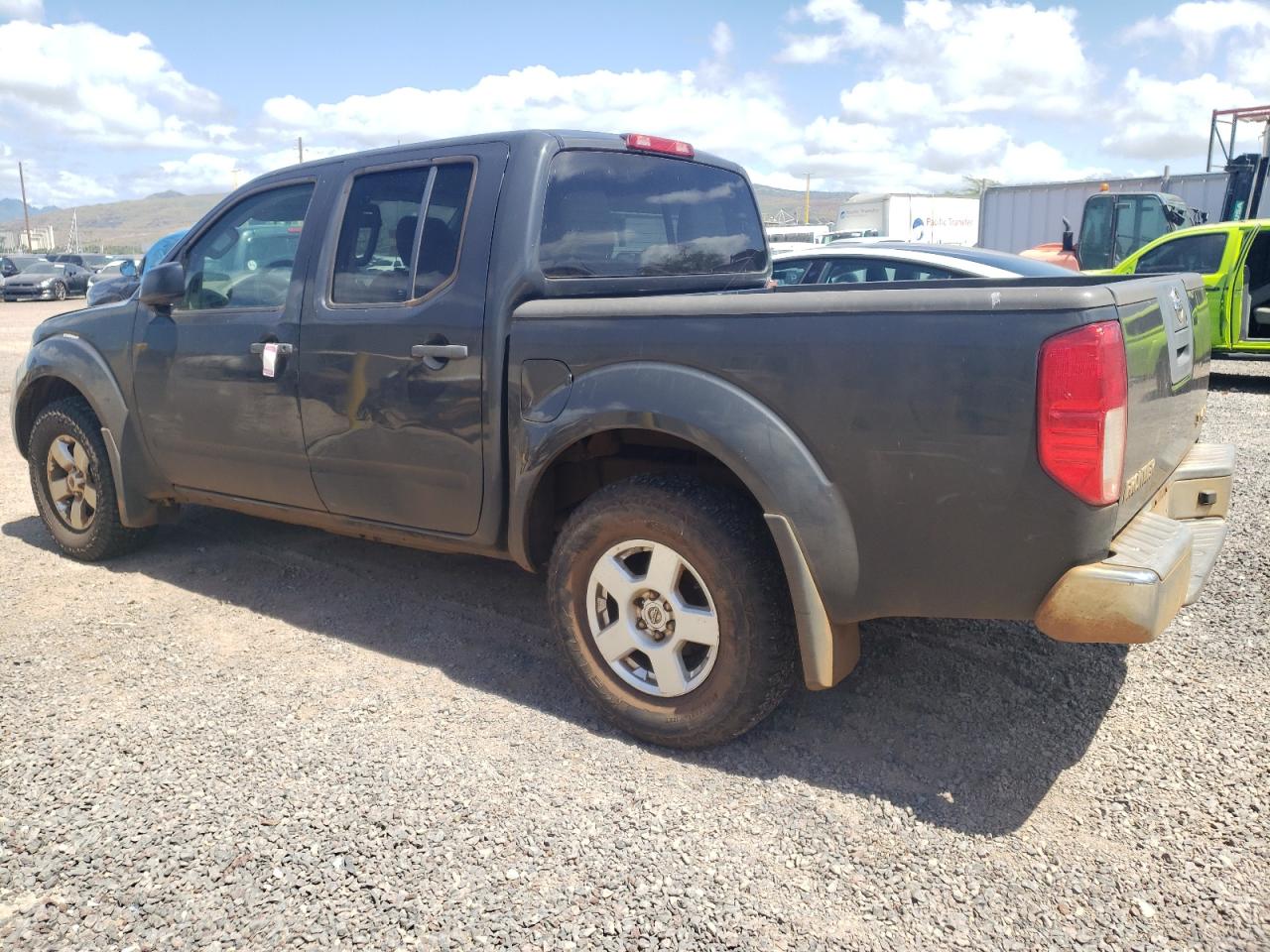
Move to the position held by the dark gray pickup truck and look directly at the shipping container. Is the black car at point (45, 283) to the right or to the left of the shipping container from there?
left

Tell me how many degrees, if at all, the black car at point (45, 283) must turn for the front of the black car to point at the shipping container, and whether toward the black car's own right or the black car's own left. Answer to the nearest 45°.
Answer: approximately 90° to the black car's own left

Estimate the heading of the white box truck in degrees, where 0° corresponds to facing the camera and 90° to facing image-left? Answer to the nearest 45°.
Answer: approximately 45°

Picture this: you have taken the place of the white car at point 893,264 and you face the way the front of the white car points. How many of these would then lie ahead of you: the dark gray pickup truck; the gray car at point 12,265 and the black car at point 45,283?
2

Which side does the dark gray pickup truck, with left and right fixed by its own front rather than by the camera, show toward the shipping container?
right

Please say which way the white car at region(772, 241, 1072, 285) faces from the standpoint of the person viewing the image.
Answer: facing away from the viewer and to the left of the viewer

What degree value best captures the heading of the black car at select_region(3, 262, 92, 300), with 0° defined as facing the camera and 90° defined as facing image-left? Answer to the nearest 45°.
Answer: approximately 45°

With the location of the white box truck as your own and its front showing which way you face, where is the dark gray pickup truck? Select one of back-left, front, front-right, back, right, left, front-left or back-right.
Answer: front-left

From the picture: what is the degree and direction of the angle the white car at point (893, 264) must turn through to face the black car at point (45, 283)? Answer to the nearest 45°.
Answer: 0° — it already faces it
